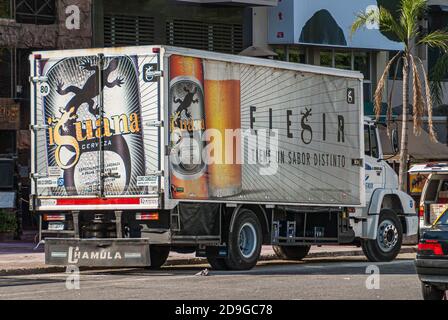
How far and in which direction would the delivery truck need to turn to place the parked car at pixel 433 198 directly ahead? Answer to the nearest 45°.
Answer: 0° — it already faces it

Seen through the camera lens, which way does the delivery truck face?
facing away from the viewer and to the right of the viewer

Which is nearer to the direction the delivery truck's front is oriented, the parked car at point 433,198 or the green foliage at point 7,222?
the parked car
